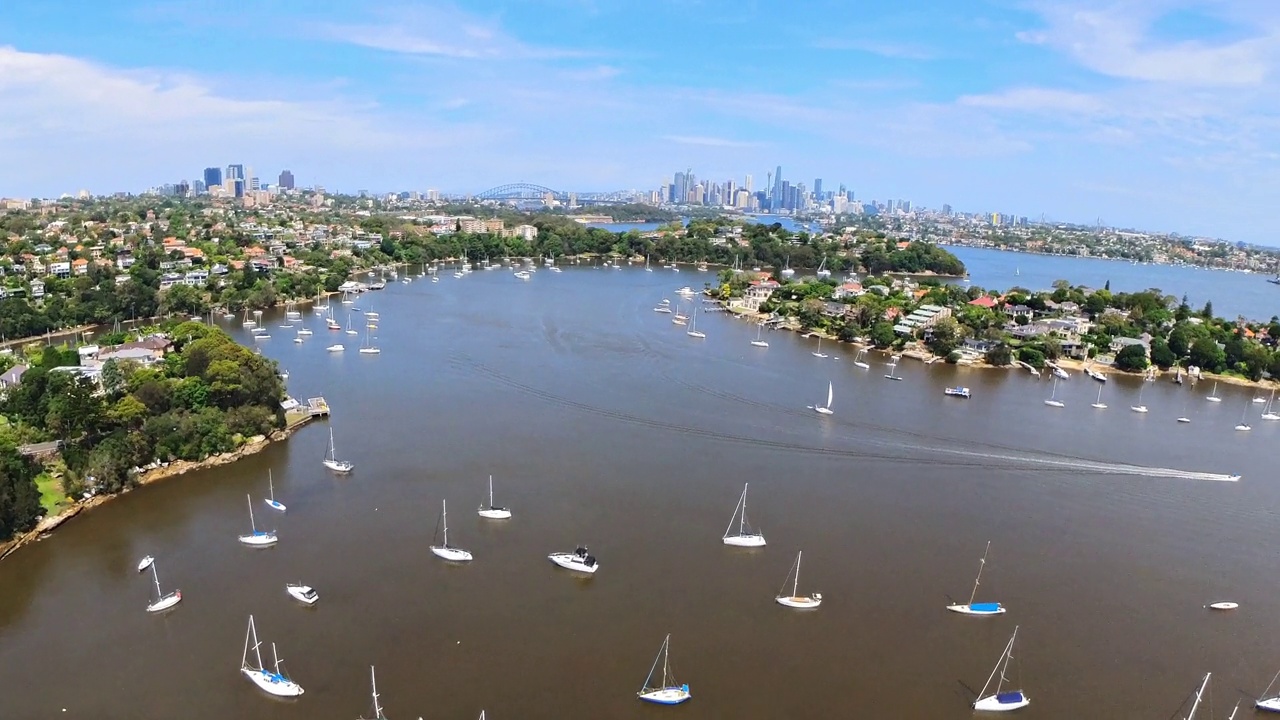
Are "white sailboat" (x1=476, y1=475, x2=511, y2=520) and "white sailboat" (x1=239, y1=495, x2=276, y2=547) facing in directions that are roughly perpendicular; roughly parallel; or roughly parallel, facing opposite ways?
roughly parallel

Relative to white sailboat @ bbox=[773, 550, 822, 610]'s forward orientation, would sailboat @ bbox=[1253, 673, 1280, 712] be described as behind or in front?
behind

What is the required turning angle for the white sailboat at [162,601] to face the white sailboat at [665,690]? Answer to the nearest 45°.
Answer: approximately 135° to its left

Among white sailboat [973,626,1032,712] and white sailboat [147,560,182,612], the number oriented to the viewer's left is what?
2

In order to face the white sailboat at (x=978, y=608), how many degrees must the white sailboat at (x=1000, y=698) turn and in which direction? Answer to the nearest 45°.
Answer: approximately 90° to its right

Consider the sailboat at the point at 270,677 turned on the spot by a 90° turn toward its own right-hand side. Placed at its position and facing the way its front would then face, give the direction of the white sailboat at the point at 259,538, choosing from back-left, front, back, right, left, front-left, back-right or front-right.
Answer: front-left

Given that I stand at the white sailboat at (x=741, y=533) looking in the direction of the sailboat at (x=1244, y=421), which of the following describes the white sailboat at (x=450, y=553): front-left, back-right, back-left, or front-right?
back-left

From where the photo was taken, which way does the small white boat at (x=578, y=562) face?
to the viewer's left

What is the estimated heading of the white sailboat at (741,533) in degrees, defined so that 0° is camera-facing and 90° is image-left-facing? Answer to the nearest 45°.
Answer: approximately 90°

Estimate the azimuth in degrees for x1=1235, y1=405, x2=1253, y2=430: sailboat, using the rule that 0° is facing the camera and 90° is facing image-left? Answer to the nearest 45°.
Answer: approximately 90°

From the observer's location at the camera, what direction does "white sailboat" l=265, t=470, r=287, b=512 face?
facing away from the viewer and to the left of the viewer

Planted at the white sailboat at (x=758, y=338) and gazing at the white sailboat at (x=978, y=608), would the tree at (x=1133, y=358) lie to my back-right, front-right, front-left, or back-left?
front-left

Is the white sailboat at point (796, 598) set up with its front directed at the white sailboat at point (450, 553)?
yes

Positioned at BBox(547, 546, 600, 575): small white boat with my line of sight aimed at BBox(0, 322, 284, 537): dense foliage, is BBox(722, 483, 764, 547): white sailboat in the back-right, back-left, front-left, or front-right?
back-right

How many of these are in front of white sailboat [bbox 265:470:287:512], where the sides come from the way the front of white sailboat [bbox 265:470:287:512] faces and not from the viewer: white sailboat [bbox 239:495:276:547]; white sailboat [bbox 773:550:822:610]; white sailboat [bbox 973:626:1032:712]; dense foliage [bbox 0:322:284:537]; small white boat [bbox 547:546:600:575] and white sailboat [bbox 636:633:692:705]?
1

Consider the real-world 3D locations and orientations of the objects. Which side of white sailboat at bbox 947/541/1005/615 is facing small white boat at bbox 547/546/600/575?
front

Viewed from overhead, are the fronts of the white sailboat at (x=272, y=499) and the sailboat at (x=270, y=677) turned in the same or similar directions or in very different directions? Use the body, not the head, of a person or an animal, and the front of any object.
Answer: same or similar directions

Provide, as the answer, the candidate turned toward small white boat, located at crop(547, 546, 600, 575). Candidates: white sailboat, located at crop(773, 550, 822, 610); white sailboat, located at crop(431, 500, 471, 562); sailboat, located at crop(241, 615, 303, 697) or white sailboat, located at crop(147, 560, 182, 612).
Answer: white sailboat, located at crop(773, 550, 822, 610)

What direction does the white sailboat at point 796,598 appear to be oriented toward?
to the viewer's left

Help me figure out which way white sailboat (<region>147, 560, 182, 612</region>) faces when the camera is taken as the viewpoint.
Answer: facing to the left of the viewer

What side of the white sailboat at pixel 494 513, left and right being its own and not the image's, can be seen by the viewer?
left
